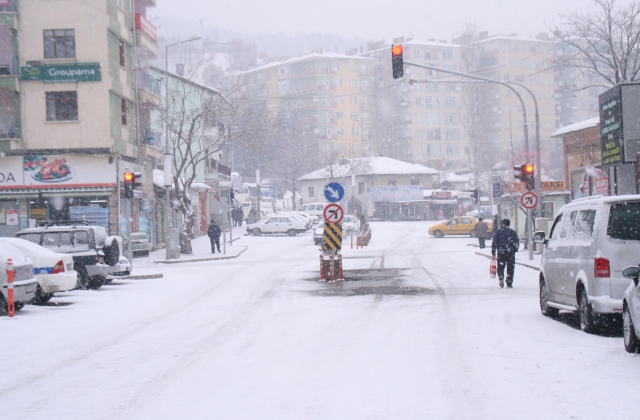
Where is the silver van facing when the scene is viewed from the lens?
facing away from the viewer and to the left of the viewer

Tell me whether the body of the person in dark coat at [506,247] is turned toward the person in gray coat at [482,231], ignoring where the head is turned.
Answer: yes

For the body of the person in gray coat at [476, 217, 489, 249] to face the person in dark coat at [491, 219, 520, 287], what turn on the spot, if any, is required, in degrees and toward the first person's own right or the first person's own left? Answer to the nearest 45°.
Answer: approximately 180°

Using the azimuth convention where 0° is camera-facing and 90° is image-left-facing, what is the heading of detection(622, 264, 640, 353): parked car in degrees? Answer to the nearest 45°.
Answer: approximately 135°

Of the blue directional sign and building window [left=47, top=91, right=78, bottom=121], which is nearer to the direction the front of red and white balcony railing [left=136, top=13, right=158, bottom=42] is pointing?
the blue directional sign

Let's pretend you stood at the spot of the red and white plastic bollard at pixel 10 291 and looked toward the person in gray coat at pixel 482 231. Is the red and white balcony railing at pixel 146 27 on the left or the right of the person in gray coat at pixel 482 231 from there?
left
